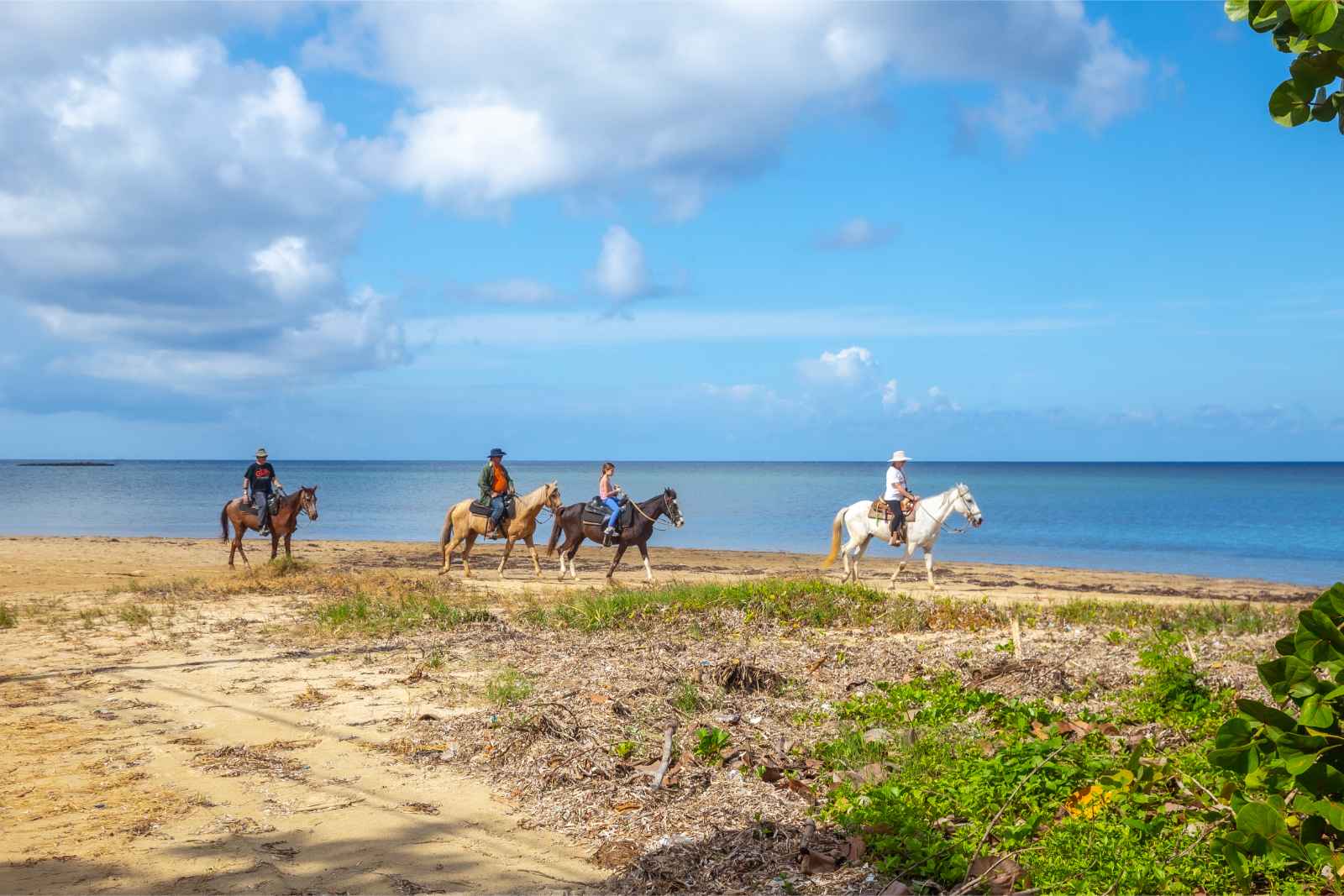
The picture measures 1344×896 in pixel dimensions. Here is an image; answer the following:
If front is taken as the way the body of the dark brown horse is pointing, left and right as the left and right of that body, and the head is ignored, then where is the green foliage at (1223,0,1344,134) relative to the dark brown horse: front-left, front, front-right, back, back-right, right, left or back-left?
right

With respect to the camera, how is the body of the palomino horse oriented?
to the viewer's right

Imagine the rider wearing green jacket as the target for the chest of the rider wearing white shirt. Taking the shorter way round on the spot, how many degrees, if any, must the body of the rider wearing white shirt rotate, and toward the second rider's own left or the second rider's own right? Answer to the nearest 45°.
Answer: approximately 180°

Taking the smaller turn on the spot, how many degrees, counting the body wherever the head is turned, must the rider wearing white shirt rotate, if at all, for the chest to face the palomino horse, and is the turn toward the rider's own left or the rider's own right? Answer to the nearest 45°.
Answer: approximately 180°

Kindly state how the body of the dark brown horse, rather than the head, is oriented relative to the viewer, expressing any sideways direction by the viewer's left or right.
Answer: facing to the right of the viewer

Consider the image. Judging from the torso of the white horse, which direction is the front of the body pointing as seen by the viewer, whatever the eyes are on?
to the viewer's right

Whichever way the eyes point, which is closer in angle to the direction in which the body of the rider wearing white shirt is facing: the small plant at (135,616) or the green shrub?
the green shrub

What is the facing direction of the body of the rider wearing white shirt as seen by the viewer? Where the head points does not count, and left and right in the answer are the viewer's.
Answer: facing to the right of the viewer

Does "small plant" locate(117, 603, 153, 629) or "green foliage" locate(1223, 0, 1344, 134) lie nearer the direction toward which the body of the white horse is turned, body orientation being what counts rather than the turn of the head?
the green foliage
